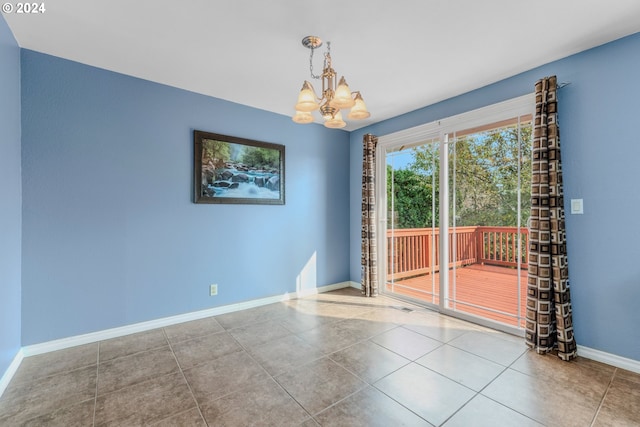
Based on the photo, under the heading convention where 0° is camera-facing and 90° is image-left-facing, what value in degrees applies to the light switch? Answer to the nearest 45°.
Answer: approximately 0°

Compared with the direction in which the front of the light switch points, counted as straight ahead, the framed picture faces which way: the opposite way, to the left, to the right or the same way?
to the left

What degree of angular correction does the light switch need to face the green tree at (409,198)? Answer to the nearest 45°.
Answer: approximately 90° to its right

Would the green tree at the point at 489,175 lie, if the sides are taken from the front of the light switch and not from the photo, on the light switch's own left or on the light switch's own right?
on the light switch's own right

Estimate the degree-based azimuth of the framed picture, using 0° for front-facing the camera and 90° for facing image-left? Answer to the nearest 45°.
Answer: approximately 315°

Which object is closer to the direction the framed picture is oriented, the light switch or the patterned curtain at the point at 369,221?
the light switch

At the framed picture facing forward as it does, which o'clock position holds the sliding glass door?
The sliding glass door is roughly at 11 o'clock from the framed picture.
